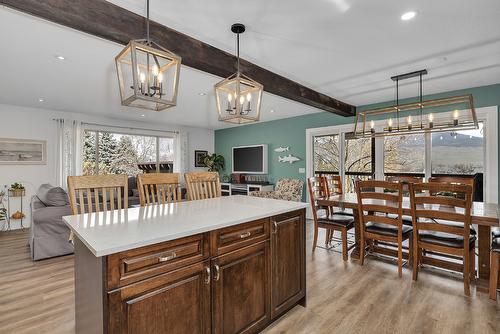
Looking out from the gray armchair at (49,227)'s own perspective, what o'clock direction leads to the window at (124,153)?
The window is roughly at 10 o'clock from the gray armchair.

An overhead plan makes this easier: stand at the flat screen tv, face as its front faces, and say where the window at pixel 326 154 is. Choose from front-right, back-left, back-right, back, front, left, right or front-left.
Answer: left

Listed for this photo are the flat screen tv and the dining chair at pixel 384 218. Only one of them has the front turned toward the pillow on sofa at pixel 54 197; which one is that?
the flat screen tv

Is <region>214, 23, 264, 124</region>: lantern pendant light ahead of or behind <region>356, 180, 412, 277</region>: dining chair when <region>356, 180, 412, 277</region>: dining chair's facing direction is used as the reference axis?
behind

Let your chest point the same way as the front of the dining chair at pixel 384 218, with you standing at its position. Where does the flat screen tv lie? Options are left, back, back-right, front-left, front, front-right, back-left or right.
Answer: left

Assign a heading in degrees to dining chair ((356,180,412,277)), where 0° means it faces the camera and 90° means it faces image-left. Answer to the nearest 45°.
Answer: approximately 225°

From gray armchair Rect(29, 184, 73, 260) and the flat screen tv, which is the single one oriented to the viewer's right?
the gray armchair

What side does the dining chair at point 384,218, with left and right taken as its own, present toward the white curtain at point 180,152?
left

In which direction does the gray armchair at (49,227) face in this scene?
to the viewer's right

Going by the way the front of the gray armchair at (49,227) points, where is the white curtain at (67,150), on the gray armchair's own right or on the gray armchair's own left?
on the gray armchair's own left

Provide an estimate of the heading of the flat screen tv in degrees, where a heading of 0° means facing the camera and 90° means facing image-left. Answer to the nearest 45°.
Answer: approximately 45°

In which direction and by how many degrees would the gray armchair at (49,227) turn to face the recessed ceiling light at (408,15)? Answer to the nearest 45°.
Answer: approximately 45° to its right

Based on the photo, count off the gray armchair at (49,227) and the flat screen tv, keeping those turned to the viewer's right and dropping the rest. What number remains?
1

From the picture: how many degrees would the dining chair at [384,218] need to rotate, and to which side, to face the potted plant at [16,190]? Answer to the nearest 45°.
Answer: approximately 135° to its left

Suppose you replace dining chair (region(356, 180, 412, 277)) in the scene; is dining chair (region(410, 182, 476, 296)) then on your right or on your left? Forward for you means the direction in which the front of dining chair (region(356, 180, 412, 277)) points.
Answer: on your right

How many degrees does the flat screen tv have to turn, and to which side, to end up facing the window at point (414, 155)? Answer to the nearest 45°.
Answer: approximately 90° to its left
